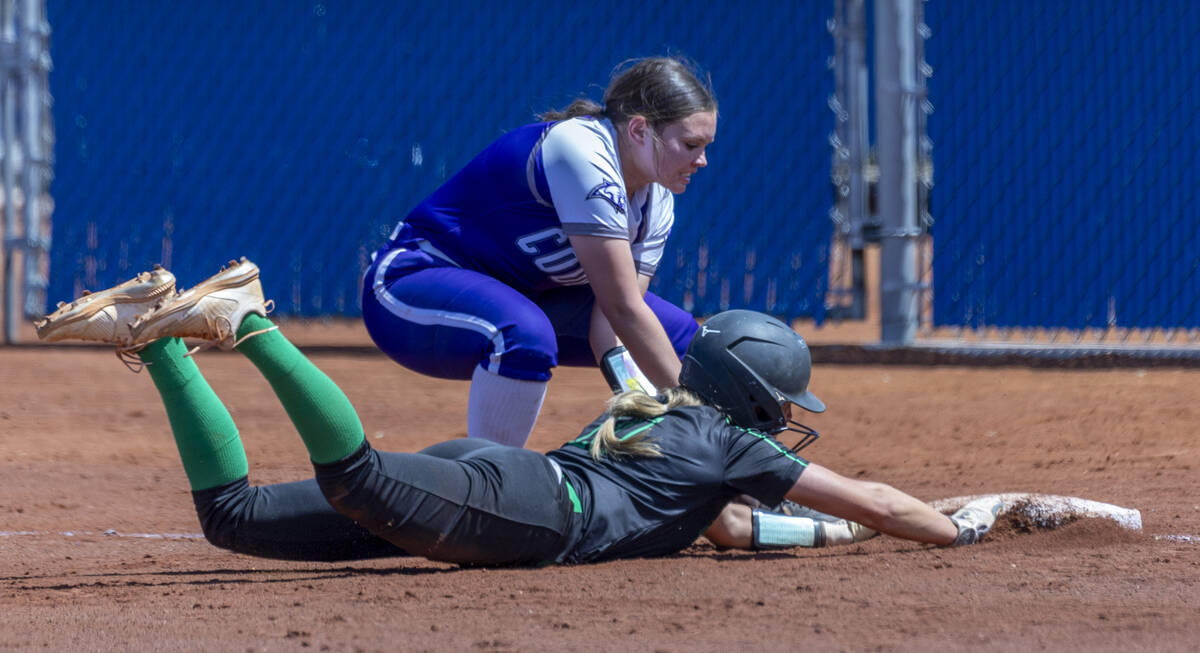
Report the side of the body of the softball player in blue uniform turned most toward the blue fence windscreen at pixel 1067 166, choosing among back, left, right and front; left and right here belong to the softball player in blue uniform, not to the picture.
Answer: left

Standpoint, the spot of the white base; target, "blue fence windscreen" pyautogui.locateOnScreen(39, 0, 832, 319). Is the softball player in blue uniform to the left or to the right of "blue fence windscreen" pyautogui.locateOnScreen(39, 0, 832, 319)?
left

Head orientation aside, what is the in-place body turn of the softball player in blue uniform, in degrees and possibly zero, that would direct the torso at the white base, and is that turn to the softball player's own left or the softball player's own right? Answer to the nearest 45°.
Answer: approximately 45° to the softball player's own left

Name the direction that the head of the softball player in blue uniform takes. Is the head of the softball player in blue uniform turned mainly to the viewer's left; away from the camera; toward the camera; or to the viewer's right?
to the viewer's right

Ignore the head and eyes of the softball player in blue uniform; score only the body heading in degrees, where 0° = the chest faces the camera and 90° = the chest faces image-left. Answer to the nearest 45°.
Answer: approximately 315°

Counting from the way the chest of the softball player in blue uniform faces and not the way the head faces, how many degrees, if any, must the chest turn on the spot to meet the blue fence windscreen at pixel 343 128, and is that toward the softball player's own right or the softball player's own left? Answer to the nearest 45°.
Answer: approximately 135° to the softball player's own left

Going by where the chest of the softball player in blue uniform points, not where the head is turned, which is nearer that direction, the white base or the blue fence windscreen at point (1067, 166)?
the white base

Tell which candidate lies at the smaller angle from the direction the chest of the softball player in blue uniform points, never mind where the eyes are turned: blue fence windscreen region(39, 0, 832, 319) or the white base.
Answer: the white base
